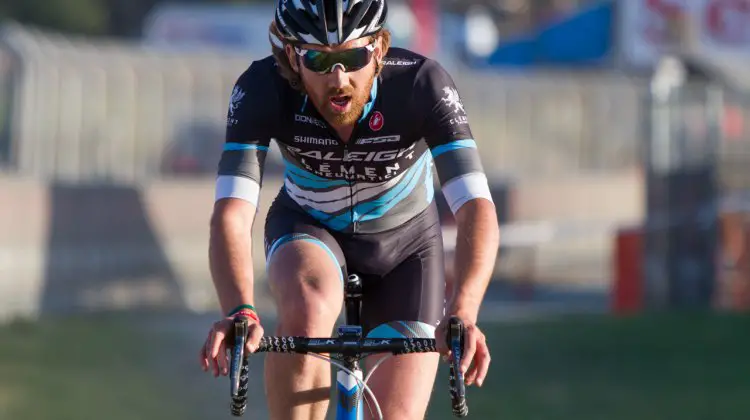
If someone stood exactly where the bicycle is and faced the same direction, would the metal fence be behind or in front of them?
behind

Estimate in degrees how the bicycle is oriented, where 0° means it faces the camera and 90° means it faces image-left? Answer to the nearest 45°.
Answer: approximately 0°

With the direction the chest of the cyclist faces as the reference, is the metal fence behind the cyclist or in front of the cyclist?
behind

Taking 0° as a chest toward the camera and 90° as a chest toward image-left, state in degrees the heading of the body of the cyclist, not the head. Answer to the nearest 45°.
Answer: approximately 0°
